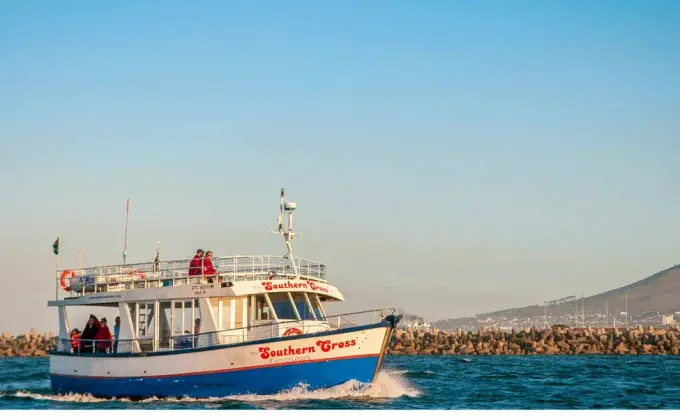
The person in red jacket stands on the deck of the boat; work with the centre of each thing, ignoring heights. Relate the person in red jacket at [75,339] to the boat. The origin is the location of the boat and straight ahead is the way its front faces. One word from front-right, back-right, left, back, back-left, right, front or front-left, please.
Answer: back

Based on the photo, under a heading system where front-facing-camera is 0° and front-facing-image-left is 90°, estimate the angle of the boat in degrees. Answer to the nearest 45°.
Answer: approximately 315°

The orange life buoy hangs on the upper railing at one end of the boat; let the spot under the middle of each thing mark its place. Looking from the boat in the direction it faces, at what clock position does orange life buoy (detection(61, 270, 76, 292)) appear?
The orange life buoy is roughly at 6 o'clock from the boat.
